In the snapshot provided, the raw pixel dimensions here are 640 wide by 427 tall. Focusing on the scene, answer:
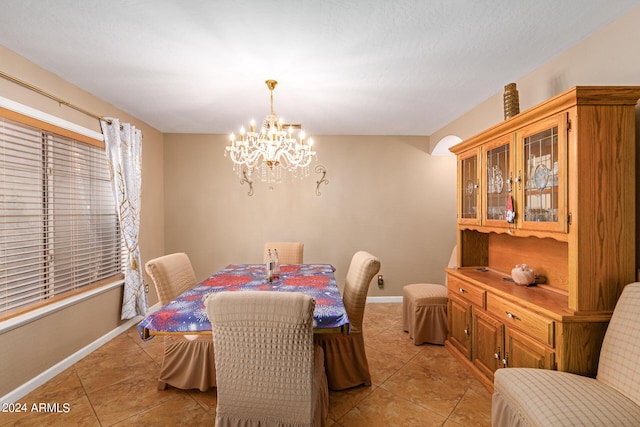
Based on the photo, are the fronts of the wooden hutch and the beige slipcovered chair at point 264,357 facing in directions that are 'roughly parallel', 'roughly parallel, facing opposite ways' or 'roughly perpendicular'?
roughly perpendicular

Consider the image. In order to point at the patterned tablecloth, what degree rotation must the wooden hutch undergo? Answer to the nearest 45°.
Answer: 0° — it already faces it

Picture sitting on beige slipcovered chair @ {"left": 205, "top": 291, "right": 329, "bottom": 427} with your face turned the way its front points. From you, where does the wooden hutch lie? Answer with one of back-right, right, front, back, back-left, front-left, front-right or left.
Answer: right

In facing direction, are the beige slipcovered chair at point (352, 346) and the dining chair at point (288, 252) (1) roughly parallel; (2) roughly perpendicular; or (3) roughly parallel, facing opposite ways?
roughly perpendicular

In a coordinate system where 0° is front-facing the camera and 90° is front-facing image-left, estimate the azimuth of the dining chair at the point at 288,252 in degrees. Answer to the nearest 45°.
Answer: approximately 0°

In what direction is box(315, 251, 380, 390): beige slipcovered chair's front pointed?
to the viewer's left

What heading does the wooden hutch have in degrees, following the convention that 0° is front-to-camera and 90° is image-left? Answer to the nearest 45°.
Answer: approximately 45°

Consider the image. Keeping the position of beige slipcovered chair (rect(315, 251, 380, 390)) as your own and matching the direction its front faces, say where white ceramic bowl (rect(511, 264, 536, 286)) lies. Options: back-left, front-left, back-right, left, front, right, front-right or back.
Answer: back

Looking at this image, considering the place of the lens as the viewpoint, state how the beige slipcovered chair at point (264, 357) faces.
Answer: facing away from the viewer

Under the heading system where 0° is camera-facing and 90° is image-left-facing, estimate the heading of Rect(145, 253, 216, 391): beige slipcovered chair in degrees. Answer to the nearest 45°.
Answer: approximately 315°

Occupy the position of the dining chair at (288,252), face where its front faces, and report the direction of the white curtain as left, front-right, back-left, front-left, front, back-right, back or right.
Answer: right

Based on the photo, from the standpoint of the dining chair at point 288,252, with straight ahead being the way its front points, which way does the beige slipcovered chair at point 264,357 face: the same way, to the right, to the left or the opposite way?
the opposite way
